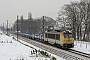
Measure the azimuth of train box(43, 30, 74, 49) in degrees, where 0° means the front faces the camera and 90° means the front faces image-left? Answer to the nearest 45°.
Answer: approximately 315°
